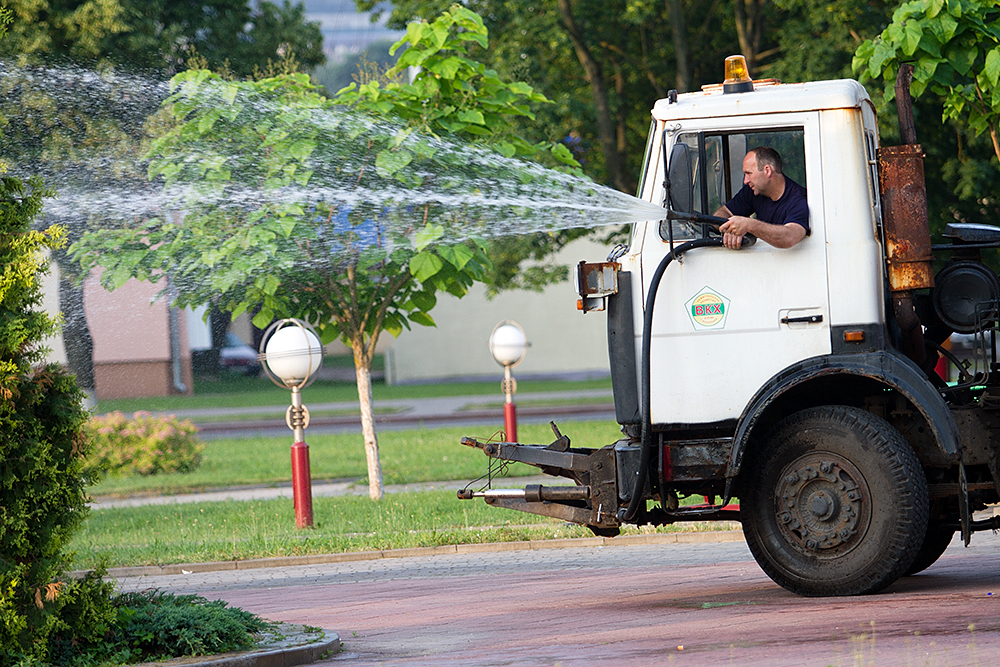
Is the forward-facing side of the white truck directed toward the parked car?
no

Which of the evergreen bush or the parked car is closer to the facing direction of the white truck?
the evergreen bush

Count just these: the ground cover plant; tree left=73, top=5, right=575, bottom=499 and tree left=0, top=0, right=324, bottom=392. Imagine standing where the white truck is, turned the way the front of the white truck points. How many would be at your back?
0

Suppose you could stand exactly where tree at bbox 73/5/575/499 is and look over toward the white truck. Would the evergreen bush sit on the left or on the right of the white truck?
right

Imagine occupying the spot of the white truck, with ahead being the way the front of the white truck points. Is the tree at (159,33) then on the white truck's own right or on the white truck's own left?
on the white truck's own right

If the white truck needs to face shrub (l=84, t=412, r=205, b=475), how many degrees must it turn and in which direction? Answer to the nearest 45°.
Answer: approximately 45° to its right

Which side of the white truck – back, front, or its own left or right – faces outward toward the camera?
left

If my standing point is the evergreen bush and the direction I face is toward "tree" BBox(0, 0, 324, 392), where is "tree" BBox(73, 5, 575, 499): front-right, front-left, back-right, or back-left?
front-right

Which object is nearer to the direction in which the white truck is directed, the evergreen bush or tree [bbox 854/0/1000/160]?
the evergreen bush

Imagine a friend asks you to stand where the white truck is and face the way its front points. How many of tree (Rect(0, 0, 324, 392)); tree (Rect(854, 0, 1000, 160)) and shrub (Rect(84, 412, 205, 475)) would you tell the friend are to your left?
0

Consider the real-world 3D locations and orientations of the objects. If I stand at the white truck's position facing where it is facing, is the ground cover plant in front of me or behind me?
in front

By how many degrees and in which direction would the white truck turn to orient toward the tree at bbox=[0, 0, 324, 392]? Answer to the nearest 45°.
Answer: approximately 45° to its right

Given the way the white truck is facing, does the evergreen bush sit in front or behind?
in front
